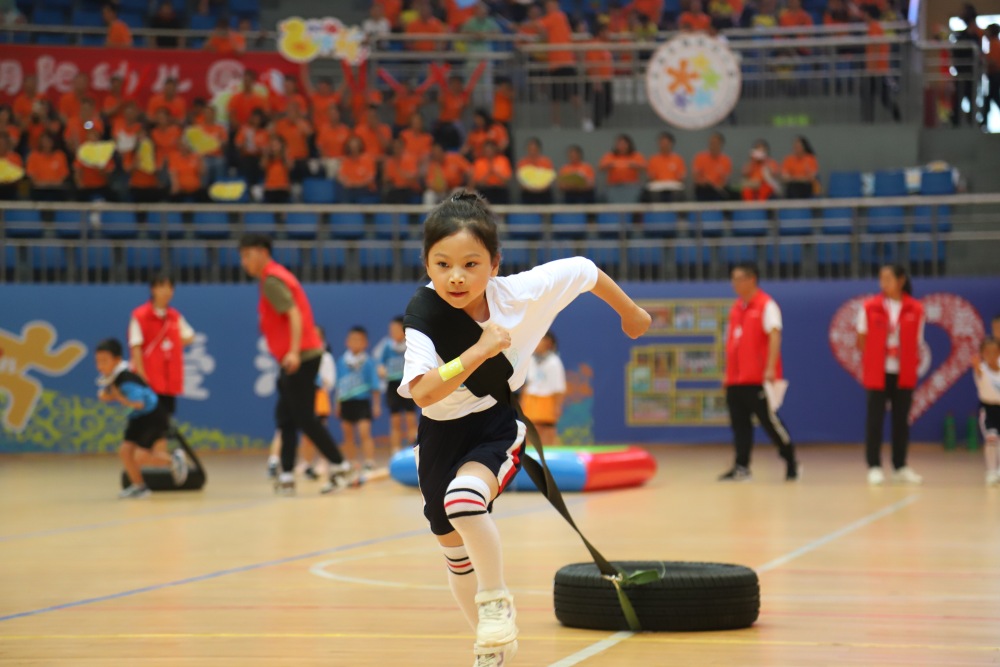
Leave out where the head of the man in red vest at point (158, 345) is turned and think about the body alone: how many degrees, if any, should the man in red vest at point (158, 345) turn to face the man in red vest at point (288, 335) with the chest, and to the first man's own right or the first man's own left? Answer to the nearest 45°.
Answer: approximately 45° to the first man's own left

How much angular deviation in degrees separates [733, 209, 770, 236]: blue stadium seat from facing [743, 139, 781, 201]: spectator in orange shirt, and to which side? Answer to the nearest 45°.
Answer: approximately 180°

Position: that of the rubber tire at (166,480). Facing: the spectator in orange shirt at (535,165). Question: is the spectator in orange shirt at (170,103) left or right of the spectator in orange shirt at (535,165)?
left

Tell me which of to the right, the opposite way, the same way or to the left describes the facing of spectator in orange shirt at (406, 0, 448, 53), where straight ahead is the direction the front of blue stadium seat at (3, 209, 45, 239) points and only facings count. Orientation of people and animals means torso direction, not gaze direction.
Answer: the same way

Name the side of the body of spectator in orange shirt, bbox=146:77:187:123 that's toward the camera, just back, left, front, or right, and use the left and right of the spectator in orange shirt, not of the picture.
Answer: front

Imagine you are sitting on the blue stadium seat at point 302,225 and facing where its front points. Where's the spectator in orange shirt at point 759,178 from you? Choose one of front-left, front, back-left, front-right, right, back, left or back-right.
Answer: left

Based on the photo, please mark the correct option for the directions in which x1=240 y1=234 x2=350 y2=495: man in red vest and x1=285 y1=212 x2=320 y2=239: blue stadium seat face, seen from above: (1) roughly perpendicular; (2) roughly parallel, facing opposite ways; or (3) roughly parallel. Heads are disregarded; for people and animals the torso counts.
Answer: roughly perpendicular

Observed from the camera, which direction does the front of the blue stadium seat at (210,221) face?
facing the viewer

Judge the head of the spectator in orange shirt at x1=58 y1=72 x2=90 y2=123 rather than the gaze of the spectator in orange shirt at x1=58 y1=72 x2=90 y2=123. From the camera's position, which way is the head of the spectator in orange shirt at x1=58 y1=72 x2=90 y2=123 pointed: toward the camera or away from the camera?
toward the camera

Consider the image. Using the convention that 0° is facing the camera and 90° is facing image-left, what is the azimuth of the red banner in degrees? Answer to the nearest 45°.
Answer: approximately 0°

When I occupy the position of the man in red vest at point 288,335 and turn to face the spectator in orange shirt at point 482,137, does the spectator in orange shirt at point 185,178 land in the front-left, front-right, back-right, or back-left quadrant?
front-left

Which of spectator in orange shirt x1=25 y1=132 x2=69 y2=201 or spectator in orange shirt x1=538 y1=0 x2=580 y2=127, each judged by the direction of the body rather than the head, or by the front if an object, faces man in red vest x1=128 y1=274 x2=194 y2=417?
spectator in orange shirt x1=25 y1=132 x2=69 y2=201

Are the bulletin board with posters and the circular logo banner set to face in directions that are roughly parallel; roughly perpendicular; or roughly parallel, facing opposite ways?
roughly parallel

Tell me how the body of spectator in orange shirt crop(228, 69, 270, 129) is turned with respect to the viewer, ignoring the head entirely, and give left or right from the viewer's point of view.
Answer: facing the viewer

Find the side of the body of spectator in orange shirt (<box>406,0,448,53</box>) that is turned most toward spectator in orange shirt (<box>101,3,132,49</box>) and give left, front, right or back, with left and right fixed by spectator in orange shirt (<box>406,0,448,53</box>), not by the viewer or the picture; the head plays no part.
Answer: right

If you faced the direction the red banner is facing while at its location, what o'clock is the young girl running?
The young girl running is roughly at 12 o'clock from the red banner.
